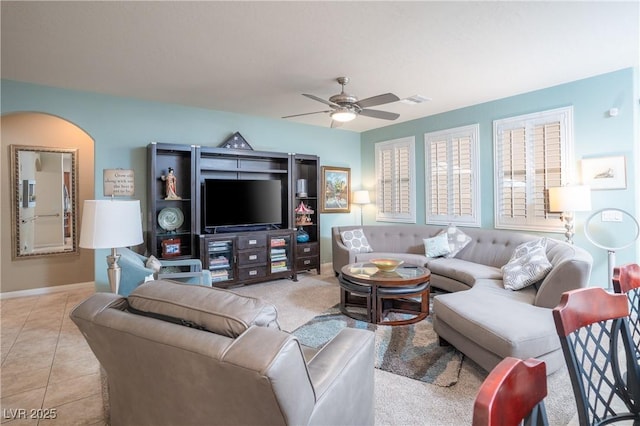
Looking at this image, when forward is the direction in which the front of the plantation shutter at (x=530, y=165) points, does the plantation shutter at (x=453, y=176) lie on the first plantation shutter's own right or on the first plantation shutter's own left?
on the first plantation shutter's own right

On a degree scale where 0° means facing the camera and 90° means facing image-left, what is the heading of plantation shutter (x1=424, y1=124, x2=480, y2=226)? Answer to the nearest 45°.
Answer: approximately 45°

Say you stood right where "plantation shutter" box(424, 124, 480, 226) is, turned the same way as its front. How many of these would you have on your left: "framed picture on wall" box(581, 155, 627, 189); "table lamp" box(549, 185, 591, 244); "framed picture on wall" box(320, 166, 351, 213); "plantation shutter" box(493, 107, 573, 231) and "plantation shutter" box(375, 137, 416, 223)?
3

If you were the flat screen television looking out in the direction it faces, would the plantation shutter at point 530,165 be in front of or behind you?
in front

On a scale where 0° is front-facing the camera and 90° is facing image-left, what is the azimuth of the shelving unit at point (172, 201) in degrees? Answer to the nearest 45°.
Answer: approximately 315°

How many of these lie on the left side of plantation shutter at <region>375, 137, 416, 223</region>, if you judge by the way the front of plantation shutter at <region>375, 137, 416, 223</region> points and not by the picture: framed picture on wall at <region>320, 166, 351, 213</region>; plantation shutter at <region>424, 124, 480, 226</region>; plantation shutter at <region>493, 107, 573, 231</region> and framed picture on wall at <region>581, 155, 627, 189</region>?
3

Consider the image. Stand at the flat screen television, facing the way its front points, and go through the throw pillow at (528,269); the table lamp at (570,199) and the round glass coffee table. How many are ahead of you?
3

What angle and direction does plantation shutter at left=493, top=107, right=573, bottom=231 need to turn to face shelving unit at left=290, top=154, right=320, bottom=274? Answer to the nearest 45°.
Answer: approximately 45° to its right

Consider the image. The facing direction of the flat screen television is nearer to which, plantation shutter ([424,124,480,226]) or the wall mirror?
the plantation shutter

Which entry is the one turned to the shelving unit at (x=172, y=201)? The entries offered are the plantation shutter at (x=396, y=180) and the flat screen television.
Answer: the plantation shutter

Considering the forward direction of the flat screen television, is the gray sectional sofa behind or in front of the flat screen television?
in front

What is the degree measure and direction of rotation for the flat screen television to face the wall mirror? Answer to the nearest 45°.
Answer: approximately 135° to its right
